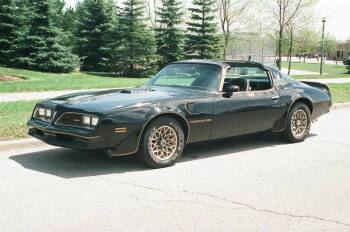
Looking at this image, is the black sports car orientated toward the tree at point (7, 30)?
no

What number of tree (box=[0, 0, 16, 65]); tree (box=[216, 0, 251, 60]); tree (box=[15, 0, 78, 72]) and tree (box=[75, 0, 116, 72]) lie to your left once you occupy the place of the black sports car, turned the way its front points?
0

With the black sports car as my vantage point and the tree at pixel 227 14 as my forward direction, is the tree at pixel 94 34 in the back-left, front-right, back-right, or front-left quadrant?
front-left

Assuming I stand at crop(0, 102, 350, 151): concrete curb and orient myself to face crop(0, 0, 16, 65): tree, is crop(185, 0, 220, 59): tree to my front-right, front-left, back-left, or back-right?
front-right

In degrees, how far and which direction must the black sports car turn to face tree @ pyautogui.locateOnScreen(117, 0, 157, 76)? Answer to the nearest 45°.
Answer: approximately 135° to its right

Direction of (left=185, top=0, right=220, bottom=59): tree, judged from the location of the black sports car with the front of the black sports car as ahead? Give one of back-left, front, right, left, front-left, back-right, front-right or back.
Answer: back-right

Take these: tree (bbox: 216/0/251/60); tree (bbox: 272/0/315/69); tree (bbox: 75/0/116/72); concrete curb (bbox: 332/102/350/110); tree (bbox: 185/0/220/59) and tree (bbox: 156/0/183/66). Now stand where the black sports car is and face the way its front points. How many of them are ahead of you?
0

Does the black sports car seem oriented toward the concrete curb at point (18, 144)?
no

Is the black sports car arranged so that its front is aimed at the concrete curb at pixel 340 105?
no

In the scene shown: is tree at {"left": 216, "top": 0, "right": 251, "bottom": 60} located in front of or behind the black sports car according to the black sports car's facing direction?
behind

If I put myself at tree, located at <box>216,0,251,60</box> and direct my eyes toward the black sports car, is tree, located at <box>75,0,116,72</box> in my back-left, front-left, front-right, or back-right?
front-right

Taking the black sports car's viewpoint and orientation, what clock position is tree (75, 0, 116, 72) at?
The tree is roughly at 4 o'clock from the black sports car.

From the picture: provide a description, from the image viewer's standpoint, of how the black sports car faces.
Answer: facing the viewer and to the left of the viewer
